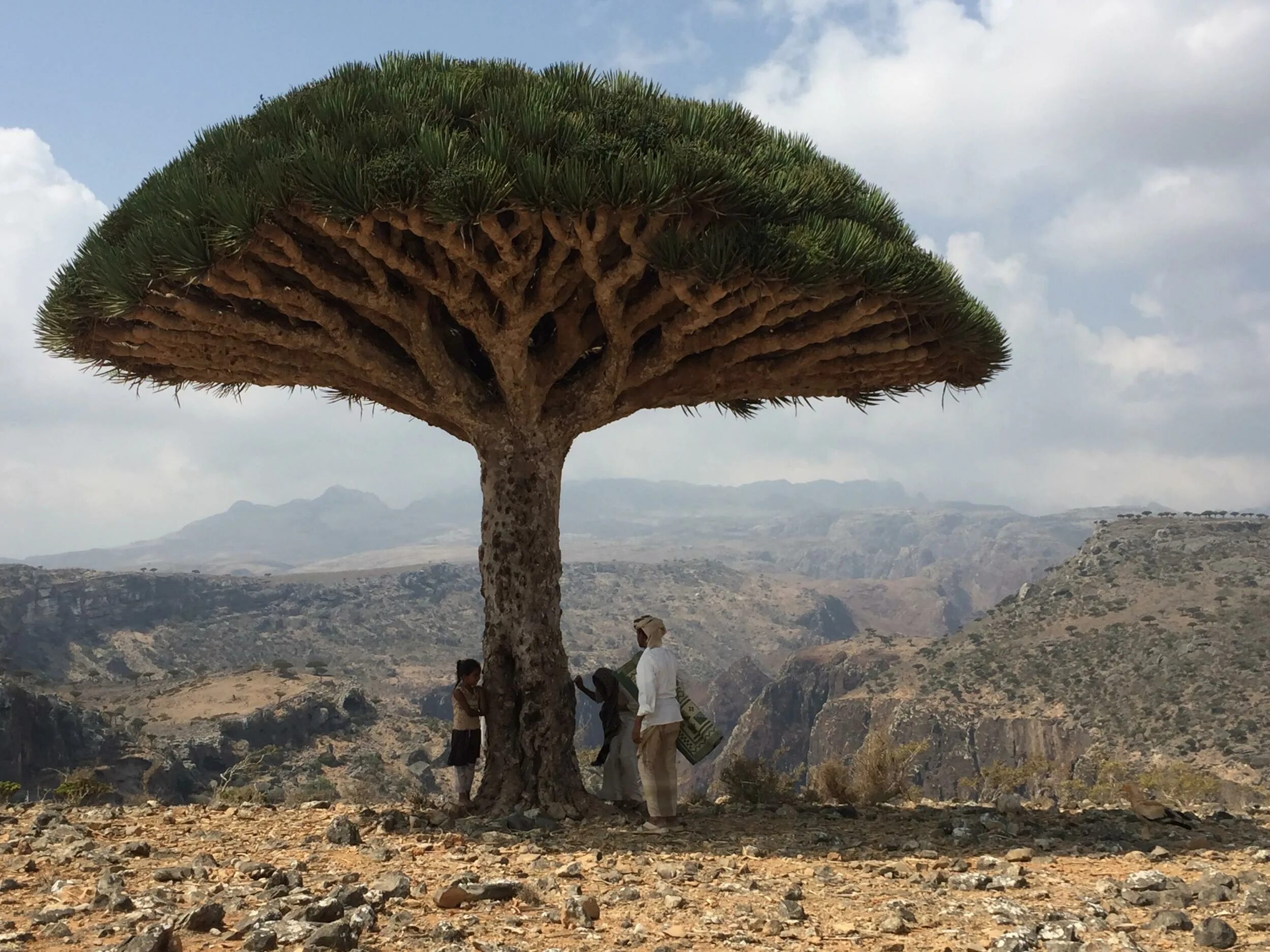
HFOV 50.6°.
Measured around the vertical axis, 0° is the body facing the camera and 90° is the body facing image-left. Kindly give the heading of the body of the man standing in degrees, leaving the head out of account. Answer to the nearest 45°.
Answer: approximately 135°

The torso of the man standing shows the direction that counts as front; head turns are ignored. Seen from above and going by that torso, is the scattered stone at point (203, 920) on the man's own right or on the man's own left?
on the man's own left

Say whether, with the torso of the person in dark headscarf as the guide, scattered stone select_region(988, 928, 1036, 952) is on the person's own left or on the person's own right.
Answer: on the person's own left

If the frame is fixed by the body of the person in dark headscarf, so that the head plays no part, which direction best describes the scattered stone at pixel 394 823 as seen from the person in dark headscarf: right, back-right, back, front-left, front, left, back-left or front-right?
front-left

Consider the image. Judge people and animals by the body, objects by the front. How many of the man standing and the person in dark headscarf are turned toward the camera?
0

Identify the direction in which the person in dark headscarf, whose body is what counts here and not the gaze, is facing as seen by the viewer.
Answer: to the viewer's left

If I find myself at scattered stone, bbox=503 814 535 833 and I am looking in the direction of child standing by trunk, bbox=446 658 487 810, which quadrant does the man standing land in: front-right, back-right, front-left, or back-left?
back-right

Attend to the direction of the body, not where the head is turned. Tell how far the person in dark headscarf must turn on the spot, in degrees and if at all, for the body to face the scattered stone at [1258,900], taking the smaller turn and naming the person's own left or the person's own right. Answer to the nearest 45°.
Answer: approximately 135° to the person's own left

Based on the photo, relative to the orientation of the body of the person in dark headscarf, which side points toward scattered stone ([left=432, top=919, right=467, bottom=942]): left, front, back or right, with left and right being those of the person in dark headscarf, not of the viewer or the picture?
left

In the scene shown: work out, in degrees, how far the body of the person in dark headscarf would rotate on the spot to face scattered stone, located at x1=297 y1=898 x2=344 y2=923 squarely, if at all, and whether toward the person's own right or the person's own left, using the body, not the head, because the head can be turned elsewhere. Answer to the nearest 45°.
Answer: approximately 90° to the person's own left

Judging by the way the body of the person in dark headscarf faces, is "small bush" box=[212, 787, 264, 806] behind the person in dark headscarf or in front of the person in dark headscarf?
in front
